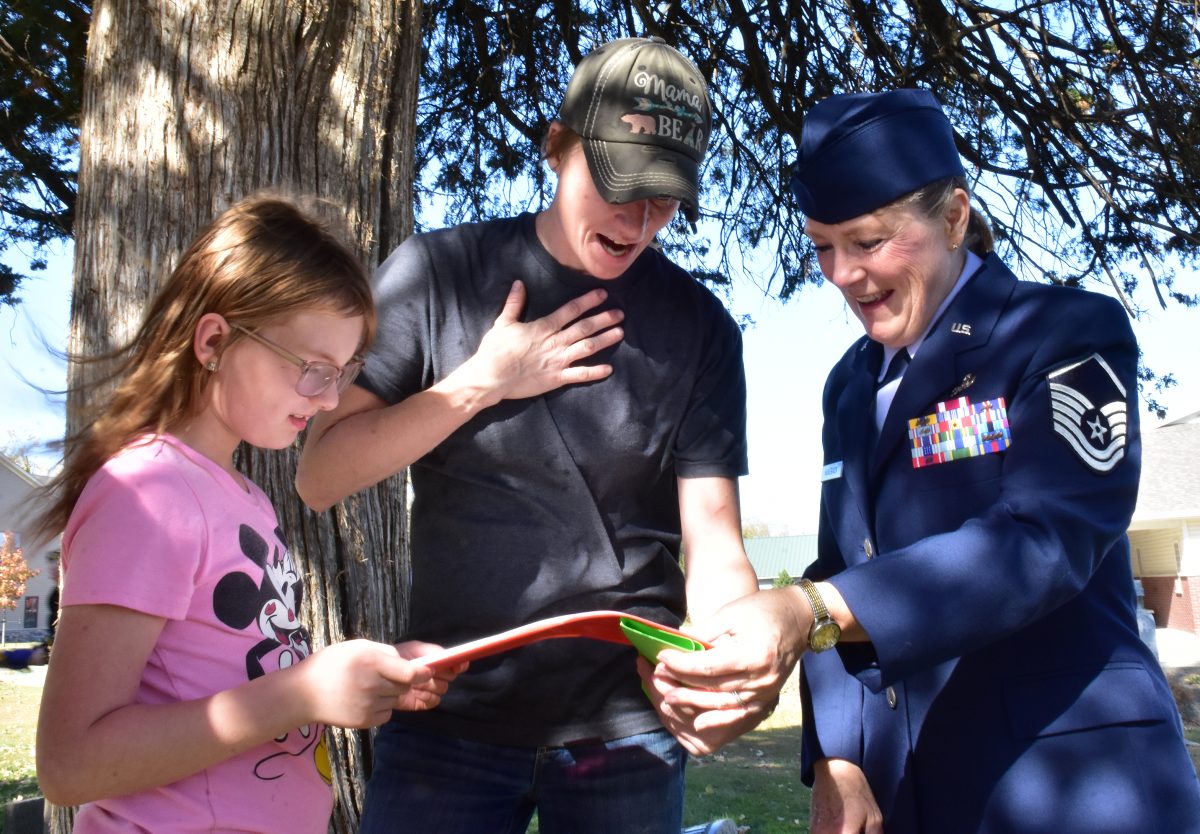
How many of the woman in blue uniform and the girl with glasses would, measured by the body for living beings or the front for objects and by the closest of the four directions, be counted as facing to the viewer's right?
1

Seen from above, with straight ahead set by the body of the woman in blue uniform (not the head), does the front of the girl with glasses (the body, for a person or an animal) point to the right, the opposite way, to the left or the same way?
the opposite way

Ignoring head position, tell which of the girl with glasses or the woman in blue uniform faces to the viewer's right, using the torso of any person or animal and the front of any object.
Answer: the girl with glasses

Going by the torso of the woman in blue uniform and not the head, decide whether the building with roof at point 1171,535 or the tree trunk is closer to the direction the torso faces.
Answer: the tree trunk

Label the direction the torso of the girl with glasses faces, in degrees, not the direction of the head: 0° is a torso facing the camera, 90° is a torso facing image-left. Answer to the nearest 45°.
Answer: approximately 270°

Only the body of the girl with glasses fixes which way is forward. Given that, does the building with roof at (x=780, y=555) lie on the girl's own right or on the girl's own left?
on the girl's own left

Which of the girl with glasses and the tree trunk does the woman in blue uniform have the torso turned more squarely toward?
the girl with glasses

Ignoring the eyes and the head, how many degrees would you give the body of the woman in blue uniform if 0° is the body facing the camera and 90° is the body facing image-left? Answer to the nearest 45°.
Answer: approximately 45°

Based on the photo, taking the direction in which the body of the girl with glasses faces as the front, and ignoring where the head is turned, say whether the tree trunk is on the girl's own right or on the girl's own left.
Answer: on the girl's own left
